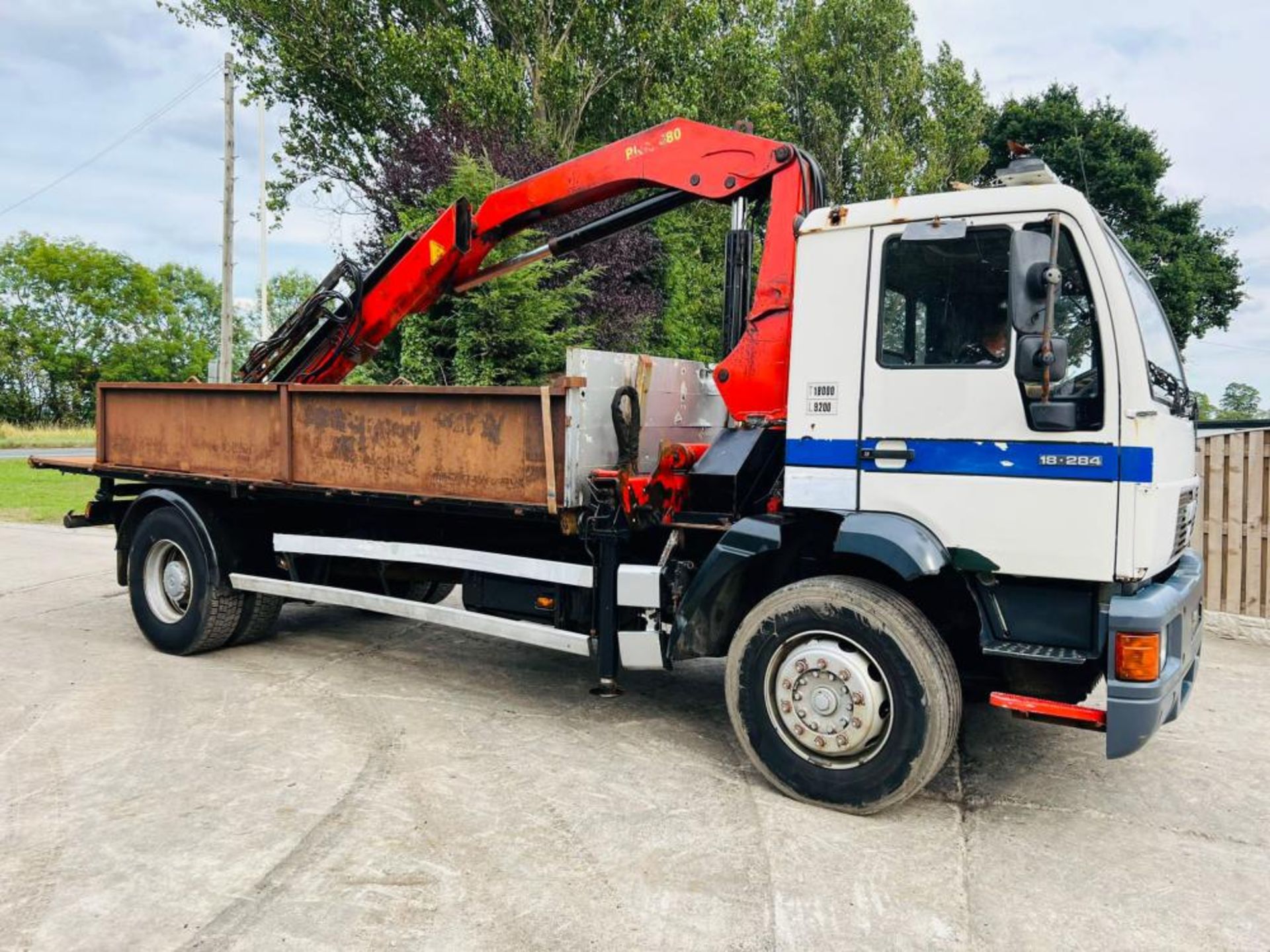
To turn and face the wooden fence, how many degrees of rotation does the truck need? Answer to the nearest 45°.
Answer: approximately 90° to its left

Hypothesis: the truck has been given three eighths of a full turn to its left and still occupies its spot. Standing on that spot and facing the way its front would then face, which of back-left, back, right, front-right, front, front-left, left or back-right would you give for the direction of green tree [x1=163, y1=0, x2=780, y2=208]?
front

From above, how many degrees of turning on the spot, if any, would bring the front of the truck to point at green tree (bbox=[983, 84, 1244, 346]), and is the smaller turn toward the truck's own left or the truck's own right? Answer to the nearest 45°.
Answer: approximately 90° to the truck's own left

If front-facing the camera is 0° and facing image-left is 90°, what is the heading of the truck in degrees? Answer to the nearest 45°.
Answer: approximately 315°

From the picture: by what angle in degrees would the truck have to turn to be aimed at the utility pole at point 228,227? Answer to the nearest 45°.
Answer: approximately 180°

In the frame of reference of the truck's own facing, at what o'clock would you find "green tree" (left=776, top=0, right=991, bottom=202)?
The green tree is roughly at 8 o'clock from the truck.

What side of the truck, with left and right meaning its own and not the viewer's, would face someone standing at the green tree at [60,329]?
back
